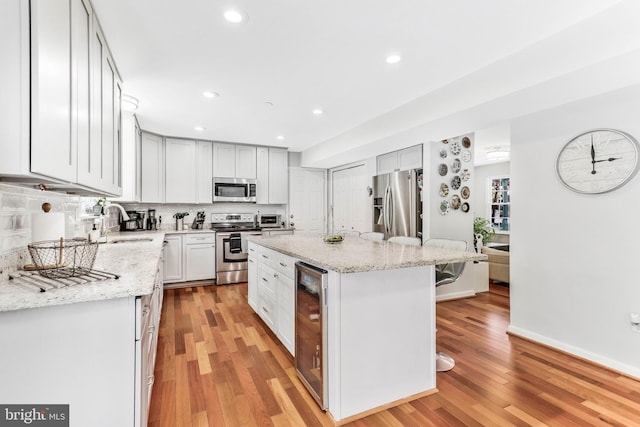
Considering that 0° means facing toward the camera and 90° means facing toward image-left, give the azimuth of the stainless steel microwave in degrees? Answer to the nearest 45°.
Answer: approximately 0°

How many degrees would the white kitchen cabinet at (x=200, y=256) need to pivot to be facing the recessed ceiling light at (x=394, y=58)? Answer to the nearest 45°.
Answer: approximately 45° to its left

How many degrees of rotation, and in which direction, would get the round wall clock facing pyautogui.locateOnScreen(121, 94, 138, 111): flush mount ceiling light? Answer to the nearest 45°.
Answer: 0° — it already faces it

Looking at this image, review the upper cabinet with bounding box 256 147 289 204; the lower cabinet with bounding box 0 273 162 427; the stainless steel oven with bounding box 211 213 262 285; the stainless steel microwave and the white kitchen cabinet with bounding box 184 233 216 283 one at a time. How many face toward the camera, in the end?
4

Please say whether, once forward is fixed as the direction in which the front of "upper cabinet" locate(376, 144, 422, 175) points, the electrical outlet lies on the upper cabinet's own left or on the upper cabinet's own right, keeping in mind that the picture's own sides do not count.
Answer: on the upper cabinet's own left

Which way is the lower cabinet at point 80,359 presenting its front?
to the viewer's right

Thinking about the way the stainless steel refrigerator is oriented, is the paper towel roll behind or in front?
in front

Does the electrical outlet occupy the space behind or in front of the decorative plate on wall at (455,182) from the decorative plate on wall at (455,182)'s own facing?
in front

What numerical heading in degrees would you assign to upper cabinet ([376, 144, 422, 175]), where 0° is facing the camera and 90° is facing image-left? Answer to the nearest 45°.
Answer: approximately 45°

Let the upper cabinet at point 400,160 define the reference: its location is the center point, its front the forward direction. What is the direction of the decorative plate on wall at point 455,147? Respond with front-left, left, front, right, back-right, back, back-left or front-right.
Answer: back-left

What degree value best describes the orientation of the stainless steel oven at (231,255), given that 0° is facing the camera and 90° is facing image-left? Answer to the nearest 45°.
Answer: approximately 0°

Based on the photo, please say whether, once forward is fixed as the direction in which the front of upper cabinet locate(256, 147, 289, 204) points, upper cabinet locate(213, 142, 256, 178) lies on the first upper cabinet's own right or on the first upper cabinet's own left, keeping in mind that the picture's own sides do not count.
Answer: on the first upper cabinet's own right

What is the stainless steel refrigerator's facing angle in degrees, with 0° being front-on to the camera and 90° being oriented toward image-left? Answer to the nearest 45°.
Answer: approximately 45°
